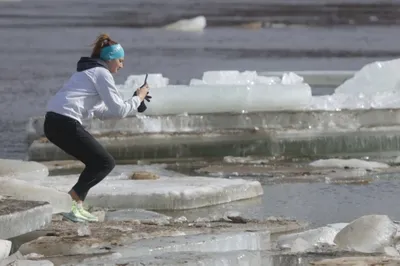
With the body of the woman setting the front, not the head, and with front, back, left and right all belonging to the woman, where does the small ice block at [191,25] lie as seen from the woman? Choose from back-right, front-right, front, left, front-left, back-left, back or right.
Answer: left

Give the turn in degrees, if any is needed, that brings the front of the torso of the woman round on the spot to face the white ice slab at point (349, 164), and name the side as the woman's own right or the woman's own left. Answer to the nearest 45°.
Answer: approximately 45° to the woman's own left

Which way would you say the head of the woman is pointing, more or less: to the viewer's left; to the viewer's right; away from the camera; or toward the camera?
to the viewer's right

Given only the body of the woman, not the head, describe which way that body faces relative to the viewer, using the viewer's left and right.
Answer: facing to the right of the viewer
